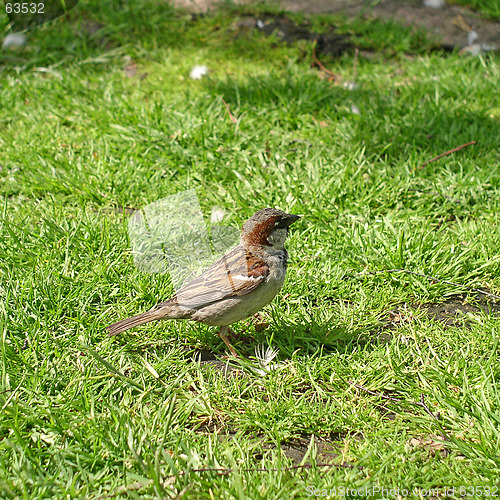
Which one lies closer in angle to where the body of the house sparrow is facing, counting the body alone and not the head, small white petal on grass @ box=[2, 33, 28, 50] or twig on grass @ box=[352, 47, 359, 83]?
the twig on grass

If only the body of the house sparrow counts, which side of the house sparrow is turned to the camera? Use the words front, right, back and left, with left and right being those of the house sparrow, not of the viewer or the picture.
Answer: right

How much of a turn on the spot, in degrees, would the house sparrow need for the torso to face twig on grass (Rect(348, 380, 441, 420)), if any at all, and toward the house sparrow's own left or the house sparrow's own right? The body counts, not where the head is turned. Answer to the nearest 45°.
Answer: approximately 45° to the house sparrow's own right

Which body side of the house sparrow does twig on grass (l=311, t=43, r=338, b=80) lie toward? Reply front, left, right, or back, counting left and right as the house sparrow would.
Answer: left

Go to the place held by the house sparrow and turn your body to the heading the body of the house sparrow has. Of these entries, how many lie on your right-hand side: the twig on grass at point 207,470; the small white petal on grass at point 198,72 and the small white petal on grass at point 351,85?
1

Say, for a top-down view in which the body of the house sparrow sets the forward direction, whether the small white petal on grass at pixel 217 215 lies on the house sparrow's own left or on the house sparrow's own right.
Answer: on the house sparrow's own left

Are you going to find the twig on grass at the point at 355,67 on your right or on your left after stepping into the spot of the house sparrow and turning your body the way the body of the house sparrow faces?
on your left

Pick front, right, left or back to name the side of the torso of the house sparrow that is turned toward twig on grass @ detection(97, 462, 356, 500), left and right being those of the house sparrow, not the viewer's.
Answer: right

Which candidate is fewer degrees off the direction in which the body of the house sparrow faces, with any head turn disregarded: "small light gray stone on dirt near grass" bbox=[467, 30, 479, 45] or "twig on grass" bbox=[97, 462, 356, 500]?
the small light gray stone on dirt near grass
